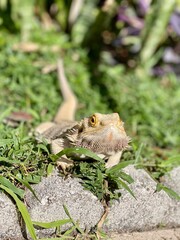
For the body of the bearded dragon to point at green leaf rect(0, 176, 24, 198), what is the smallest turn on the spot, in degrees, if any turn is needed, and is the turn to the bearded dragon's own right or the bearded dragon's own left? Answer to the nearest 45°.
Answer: approximately 90° to the bearded dragon's own right

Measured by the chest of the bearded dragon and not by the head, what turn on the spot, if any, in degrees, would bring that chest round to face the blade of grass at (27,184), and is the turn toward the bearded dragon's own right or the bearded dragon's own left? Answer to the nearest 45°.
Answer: approximately 90° to the bearded dragon's own right

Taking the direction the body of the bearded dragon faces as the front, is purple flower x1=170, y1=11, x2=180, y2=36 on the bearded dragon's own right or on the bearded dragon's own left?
on the bearded dragon's own left

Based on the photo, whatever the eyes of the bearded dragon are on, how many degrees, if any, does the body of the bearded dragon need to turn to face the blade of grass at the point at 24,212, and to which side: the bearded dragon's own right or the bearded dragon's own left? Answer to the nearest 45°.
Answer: approximately 90° to the bearded dragon's own right

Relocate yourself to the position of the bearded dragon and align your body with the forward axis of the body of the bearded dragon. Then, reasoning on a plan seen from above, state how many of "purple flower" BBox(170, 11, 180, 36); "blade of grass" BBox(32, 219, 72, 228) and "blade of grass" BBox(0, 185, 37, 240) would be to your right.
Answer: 2

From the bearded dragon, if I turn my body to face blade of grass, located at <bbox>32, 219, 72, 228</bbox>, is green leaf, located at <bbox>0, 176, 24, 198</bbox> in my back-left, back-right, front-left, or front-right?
front-right

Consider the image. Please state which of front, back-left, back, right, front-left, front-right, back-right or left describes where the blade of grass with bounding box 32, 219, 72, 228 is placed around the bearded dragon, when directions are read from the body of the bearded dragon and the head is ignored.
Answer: right
